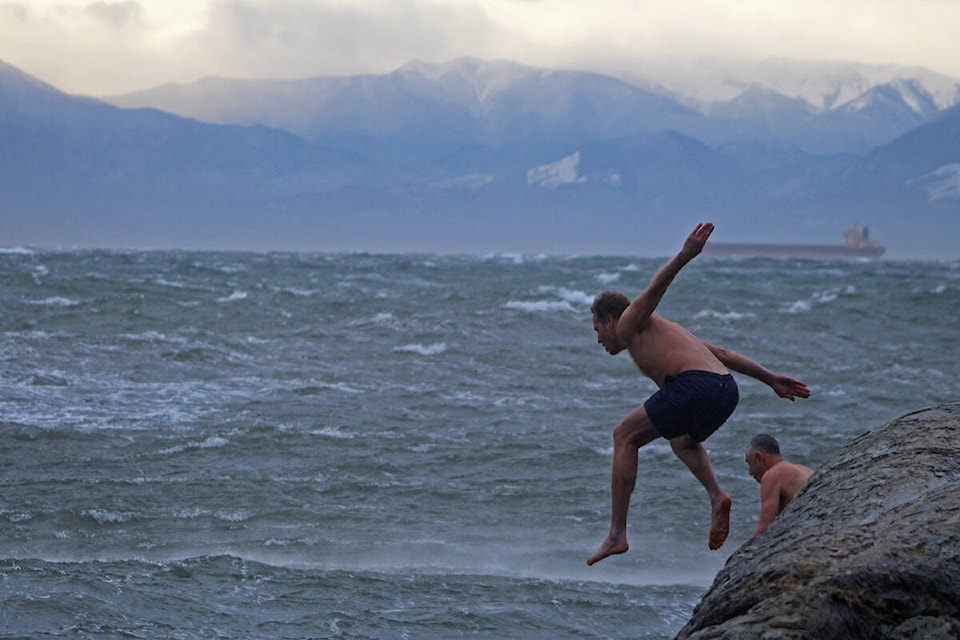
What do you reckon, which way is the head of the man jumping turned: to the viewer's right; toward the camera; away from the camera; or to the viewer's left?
to the viewer's left

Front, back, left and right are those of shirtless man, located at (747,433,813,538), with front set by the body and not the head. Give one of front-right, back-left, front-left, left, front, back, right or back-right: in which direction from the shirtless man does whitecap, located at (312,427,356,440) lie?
front-right

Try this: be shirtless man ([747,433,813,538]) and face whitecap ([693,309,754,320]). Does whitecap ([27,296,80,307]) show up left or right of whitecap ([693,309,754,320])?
left

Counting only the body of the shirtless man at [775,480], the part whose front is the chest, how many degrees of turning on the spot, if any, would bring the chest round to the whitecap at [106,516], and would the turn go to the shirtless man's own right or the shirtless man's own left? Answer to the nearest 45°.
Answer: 0° — they already face it

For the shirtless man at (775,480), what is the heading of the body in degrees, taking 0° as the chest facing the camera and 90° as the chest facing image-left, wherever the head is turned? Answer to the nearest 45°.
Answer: approximately 90°

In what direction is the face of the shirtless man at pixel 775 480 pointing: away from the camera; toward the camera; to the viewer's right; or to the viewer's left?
to the viewer's left

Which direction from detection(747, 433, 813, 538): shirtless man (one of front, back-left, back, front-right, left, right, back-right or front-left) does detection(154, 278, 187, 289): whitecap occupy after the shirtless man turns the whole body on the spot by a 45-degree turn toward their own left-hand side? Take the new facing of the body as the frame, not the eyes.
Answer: right

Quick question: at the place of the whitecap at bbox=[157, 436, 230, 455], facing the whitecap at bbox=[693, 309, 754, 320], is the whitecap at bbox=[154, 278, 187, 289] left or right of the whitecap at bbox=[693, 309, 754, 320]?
left

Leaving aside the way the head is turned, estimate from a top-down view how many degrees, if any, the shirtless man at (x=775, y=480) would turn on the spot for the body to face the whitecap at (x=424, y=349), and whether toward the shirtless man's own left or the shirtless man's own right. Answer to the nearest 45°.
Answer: approximately 45° to the shirtless man's own right

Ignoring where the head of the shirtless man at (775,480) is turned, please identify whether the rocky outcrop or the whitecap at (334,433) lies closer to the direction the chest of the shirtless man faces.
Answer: the whitecap

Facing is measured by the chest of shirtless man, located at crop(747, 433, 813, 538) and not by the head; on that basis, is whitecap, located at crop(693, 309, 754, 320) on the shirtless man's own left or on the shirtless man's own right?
on the shirtless man's own right
